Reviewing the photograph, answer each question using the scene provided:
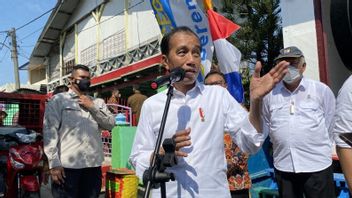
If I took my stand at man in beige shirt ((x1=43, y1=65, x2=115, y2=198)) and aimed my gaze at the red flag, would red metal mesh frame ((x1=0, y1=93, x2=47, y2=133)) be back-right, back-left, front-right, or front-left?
back-left

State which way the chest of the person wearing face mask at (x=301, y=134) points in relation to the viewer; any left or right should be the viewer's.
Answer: facing the viewer and to the left of the viewer

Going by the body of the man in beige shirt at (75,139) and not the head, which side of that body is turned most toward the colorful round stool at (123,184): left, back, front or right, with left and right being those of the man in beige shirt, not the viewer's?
left

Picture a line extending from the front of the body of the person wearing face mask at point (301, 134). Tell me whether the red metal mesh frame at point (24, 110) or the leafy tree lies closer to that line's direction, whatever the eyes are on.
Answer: the red metal mesh frame

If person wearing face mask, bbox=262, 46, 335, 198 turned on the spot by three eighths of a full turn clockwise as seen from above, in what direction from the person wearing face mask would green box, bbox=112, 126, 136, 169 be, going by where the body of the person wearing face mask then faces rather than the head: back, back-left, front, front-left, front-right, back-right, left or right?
front-left

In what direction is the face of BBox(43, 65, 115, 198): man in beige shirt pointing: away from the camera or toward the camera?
toward the camera

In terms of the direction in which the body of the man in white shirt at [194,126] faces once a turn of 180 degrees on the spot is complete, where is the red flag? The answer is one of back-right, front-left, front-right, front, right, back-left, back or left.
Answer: front

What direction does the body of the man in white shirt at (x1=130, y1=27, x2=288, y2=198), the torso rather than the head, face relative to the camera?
toward the camera

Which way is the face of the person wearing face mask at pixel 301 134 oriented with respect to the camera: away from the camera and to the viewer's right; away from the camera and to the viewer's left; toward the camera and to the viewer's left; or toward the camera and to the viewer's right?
toward the camera and to the viewer's left

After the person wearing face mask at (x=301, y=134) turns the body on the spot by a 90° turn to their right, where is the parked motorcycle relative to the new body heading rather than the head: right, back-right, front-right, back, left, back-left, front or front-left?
front-left

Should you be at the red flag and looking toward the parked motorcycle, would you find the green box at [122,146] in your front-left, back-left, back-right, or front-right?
front-right

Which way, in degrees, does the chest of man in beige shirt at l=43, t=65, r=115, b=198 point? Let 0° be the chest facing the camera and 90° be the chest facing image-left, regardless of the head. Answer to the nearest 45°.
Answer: approximately 315°

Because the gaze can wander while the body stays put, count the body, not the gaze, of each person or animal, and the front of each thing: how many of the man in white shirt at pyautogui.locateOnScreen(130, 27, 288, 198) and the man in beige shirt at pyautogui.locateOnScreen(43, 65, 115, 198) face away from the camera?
0

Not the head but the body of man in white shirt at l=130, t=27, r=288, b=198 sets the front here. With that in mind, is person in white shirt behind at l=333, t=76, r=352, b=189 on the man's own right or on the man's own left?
on the man's own left

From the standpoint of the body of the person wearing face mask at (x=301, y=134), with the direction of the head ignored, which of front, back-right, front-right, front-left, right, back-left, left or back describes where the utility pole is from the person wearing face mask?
right
